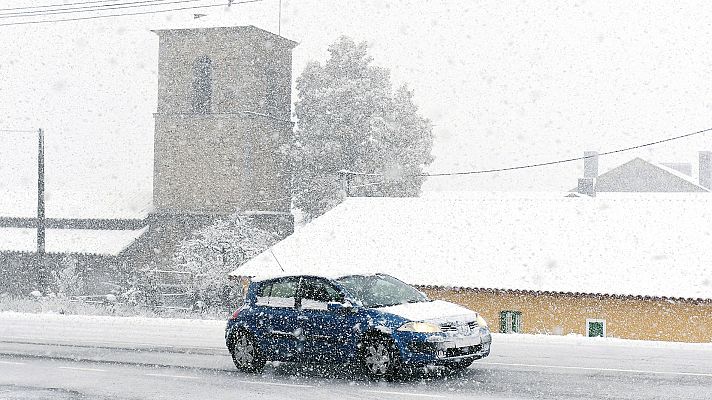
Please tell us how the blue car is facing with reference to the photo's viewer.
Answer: facing the viewer and to the right of the viewer
